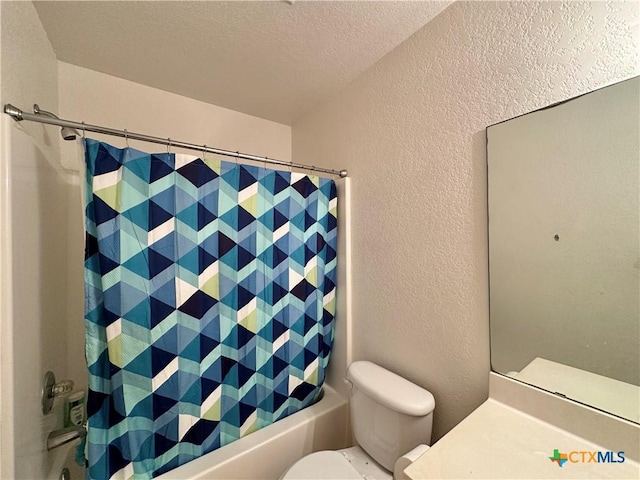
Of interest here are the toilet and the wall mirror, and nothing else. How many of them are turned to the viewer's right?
0

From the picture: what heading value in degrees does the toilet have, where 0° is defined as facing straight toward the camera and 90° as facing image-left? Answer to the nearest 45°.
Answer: approximately 45°

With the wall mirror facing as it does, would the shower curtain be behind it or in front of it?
in front

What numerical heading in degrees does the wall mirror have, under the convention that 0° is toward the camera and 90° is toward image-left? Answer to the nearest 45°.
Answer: approximately 45°
